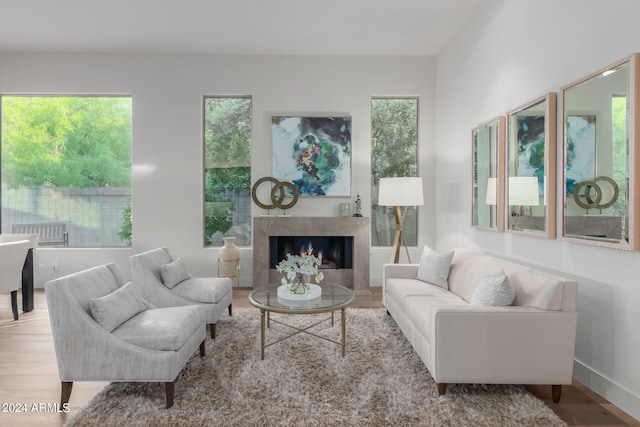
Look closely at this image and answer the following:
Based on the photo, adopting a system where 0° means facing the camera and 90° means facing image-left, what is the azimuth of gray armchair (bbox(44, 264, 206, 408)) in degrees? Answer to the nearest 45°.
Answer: approximately 315°

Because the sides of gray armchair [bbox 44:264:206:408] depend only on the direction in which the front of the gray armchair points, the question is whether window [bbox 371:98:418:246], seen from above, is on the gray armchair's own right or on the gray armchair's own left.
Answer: on the gray armchair's own left

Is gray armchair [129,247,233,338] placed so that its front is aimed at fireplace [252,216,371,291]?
no

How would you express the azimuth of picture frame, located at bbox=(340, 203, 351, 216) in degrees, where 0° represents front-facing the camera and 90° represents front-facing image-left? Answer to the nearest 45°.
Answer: approximately 0°

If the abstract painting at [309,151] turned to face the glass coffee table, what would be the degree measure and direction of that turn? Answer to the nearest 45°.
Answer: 0° — it already faces it

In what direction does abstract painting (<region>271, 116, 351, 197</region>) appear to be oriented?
toward the camera

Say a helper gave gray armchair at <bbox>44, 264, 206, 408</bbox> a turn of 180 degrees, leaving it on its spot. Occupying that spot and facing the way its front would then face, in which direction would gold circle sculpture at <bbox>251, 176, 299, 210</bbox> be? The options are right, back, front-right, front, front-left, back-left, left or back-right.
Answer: right

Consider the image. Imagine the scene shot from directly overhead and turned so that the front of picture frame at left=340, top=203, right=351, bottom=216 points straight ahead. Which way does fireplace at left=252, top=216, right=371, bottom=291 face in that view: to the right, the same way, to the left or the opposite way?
the same way

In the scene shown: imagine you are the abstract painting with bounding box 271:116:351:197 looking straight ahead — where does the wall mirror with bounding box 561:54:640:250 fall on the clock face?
The wall mirror is roughly at 11 o'clock from the abstract painting.

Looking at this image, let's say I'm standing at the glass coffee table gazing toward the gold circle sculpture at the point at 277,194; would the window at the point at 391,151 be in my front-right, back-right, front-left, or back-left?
front-right

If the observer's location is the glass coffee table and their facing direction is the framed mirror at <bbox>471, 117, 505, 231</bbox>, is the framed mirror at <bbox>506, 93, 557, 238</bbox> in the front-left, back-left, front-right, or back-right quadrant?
front-right

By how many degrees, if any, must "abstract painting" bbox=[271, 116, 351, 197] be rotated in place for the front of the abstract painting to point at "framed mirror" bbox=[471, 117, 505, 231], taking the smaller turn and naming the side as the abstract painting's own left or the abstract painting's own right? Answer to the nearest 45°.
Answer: approximately 45° to the abstract painting's own left

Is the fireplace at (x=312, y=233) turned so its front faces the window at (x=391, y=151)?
no

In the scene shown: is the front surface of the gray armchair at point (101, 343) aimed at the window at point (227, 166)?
no

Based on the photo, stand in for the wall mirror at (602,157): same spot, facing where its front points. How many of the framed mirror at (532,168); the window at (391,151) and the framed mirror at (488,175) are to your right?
3

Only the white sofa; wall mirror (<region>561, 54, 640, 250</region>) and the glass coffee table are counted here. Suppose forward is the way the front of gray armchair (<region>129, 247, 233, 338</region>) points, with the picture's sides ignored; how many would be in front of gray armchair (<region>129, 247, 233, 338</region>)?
3

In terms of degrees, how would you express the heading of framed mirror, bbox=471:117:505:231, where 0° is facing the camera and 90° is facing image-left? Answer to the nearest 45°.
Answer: approximately 45°

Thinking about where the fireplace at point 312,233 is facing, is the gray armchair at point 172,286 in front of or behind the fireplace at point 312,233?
in front

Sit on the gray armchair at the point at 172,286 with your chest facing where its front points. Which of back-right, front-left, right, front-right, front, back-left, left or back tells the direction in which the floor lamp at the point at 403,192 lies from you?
front-left

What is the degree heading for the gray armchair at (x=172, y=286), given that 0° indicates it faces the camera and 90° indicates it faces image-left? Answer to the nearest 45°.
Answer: approximately 315°

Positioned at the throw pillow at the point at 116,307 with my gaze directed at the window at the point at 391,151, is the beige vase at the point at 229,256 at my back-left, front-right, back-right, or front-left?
front-left

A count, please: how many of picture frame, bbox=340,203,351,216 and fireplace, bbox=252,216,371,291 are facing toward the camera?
2

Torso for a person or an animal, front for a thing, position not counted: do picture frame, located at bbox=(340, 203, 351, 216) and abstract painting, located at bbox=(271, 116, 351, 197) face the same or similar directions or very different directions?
same or similar directions
